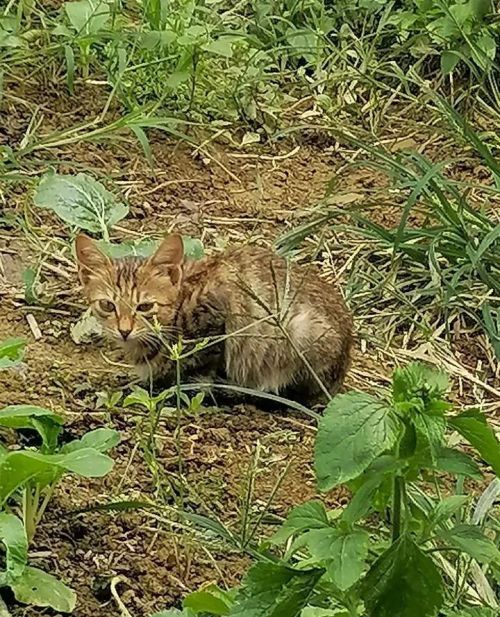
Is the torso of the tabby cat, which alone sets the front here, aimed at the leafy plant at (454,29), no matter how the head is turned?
no

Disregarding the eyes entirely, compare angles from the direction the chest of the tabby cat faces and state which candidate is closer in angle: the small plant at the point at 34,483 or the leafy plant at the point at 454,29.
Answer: the small plant

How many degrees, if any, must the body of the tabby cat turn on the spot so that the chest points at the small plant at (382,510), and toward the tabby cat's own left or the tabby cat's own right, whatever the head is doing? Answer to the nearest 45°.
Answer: approximately 90° to the tabby cat's own left

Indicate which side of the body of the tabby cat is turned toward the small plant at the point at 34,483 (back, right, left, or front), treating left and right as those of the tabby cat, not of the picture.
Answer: left

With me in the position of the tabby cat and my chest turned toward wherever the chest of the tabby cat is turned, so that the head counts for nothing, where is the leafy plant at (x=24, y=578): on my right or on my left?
on my left

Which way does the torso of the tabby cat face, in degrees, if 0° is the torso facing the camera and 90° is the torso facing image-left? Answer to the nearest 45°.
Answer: approximately 90°
